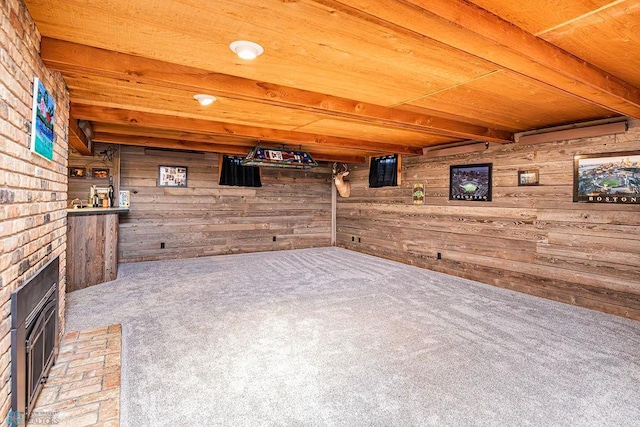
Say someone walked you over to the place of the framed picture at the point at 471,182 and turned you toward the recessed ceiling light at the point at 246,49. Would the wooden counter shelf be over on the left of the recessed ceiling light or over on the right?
right

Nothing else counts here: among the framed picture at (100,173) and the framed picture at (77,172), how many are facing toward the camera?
2

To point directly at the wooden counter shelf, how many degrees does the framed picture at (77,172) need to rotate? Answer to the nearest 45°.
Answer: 0° — it already faces it

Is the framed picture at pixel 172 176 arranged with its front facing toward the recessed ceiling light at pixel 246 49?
yes

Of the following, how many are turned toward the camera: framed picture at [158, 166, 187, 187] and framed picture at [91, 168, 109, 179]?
2

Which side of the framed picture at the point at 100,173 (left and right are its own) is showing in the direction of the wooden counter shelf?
front

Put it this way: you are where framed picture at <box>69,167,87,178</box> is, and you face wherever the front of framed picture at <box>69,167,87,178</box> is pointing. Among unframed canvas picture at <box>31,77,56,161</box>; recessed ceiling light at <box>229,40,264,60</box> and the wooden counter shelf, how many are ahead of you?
3

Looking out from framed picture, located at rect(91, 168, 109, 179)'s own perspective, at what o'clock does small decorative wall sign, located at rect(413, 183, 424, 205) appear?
small decorative wall sign, located at rect(413, 183, 424, 205) is roughly at 10 o'clock from framed picture, located at rect(91, 168, 109, 179).

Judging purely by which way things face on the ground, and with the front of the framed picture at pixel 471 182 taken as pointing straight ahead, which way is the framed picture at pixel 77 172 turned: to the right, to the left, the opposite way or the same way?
to the left

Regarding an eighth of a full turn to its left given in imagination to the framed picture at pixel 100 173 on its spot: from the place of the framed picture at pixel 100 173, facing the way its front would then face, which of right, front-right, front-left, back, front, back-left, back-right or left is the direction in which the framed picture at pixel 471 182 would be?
front

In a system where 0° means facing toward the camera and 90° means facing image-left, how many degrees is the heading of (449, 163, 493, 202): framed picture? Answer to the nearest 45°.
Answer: approximately 45°

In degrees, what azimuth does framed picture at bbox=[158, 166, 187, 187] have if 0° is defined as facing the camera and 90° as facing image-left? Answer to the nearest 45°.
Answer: approximately 0°
